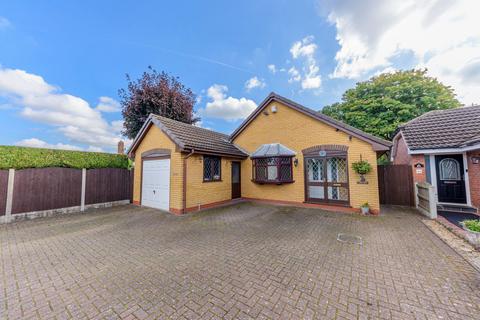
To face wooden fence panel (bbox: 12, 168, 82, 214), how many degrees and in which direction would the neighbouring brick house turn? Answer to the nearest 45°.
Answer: approximately 45° to its right

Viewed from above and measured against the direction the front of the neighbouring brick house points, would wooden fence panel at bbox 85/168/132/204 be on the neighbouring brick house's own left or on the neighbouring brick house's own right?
on the neighbouring brick house's own right

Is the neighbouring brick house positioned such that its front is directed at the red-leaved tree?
no

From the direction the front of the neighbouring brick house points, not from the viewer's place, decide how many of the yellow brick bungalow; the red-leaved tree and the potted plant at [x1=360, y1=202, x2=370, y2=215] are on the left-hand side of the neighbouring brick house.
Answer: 0

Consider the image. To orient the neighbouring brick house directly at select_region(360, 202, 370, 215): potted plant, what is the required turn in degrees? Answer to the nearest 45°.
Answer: approximately 45° to its right

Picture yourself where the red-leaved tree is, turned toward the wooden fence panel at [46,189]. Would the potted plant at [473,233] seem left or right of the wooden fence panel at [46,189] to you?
left

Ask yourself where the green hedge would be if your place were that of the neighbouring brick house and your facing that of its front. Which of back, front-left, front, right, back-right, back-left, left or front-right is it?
front-right

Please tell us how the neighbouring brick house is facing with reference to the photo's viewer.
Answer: facing the viewer

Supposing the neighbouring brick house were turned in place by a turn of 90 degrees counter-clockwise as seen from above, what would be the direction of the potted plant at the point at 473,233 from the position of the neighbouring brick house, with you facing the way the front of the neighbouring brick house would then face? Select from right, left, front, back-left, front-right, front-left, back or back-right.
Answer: right

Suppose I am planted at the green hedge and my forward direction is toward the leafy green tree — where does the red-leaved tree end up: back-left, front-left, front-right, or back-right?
front-left

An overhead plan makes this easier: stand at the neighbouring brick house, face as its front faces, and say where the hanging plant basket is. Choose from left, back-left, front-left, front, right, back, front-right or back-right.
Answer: front-right

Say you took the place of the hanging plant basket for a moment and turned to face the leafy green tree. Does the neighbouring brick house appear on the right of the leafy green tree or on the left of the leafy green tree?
right

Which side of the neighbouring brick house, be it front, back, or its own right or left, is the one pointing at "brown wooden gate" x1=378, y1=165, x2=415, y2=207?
right

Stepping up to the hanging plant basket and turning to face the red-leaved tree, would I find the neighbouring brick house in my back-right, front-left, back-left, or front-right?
back-right

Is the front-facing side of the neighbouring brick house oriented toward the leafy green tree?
no

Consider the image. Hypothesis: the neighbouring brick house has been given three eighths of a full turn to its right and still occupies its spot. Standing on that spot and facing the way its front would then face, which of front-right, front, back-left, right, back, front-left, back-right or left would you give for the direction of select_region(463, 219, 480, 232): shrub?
back-left

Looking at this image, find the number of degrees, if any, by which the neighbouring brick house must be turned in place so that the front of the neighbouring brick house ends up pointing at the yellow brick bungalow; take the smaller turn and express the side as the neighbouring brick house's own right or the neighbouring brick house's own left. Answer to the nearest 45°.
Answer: approximately 45° to the neighbouring brick house's own right
